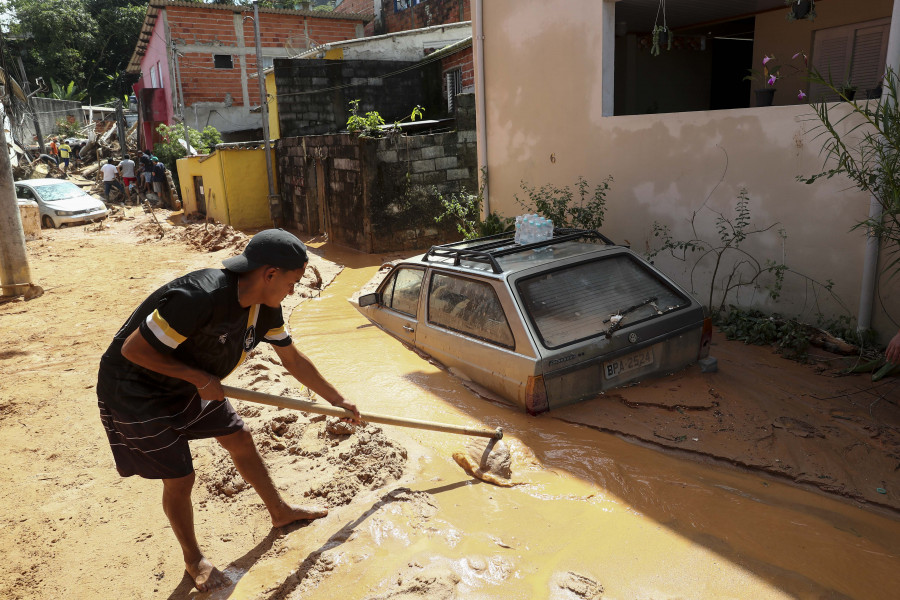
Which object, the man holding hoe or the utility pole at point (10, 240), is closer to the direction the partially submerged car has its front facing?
the utility pole

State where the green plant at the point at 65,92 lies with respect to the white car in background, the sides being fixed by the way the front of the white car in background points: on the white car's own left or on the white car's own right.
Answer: on the white car's own left

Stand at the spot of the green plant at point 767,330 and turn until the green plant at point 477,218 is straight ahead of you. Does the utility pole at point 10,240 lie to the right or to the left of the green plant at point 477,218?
left

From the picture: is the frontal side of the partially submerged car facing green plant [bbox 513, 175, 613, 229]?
no

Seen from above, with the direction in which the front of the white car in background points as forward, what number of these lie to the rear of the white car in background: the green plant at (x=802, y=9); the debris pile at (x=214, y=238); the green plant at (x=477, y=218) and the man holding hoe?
0

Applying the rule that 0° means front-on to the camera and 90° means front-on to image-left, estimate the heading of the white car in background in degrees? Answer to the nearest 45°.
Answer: approximately 315°

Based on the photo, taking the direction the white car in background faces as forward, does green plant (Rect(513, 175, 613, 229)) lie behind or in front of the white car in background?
in front

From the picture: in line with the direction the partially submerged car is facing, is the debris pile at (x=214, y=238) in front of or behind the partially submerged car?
in front

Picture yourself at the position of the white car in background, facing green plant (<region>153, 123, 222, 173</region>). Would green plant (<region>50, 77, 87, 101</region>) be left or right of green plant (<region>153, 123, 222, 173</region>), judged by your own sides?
left

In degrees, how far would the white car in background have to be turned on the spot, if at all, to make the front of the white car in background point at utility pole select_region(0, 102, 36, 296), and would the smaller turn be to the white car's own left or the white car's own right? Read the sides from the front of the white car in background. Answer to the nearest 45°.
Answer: approximately 45° to the white car's own right

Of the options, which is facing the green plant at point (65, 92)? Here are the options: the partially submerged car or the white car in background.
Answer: the partially submerged car

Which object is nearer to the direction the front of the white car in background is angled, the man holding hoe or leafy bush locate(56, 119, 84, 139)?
the man holding hoe

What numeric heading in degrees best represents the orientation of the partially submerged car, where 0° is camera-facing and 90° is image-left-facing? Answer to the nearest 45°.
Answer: approximately 135°

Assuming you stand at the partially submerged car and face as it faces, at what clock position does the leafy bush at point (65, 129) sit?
The leafy bush is roughly at 12 o'clock from the partially submerged car.

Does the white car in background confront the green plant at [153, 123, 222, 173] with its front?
no

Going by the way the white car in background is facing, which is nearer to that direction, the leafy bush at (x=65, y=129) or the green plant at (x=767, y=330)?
the green plant

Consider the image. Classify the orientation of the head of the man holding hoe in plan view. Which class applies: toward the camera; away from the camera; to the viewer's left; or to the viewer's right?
to the viewer's right

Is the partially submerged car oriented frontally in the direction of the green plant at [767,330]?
no

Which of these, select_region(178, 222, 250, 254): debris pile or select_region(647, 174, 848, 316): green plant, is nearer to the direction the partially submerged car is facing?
the debris pile

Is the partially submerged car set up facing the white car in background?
yes

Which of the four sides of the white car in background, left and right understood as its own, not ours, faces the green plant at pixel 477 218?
front
